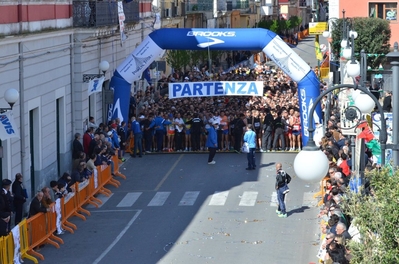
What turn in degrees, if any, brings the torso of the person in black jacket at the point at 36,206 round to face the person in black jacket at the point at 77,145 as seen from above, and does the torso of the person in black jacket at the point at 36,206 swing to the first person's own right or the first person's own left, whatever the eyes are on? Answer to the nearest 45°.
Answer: approximately 90° to the first person's own left

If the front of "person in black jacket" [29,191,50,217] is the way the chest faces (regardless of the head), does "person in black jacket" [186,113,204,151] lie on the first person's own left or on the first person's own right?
on the first person's own left

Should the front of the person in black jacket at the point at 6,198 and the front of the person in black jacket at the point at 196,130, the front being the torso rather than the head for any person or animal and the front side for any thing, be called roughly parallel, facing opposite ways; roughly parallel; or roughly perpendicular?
roughly perpendicular

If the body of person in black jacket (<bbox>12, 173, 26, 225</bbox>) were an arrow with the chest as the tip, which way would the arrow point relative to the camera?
to the viewer's right

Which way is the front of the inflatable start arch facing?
toward the camera

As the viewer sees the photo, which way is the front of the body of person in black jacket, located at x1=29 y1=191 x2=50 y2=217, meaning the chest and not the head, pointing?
to the viewer's right

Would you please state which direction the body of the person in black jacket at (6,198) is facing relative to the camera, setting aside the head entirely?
to the viewer's right

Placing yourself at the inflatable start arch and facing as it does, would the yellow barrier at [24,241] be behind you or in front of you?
in front
